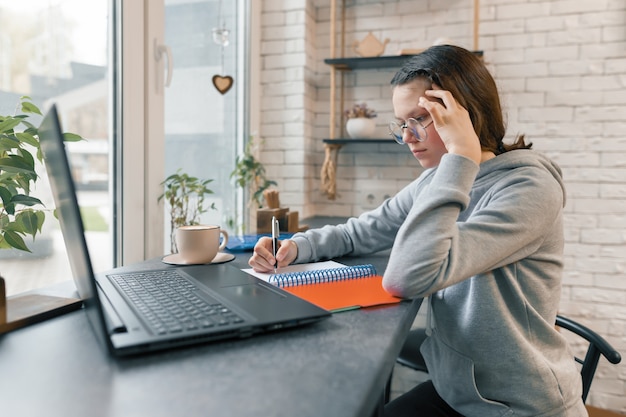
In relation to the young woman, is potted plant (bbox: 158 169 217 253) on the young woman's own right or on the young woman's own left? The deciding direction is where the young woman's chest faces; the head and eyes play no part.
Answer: on the young woman's own right

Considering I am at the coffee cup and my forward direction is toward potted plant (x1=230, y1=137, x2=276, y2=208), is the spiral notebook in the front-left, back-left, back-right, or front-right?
back-right

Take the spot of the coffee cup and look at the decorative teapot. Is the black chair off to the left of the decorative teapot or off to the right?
right

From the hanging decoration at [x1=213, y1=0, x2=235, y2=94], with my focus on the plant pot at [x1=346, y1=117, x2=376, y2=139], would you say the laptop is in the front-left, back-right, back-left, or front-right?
back-right

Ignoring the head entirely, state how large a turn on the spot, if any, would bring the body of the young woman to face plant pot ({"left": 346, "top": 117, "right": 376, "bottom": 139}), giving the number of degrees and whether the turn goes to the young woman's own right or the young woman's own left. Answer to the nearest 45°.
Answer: approximately 135° to the young woman's own right

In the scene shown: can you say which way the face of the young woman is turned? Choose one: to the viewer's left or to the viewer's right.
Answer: to the viewer's left

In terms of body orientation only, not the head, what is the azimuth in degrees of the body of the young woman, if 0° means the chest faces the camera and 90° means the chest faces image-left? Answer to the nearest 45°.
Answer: approximately 45°

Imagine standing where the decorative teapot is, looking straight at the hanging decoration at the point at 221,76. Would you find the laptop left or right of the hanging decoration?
left

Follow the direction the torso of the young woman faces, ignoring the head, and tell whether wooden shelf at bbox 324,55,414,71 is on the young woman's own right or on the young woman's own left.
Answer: on the young woman's own right
